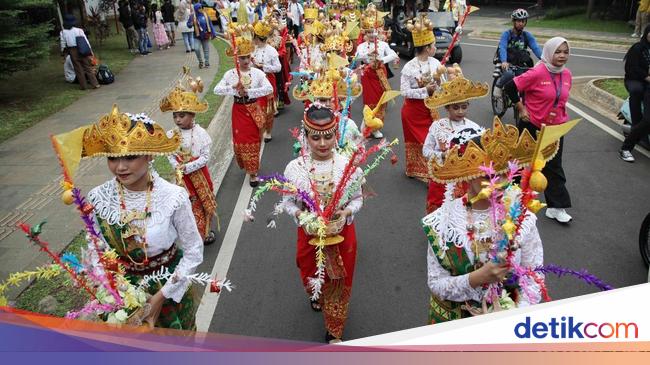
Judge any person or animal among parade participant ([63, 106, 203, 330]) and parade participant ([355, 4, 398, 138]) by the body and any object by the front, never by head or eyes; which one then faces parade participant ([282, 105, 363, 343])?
parade participant ([355, 4, 398, 138])

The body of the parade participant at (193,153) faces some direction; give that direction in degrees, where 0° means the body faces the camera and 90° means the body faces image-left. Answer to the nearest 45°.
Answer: approximately 45°

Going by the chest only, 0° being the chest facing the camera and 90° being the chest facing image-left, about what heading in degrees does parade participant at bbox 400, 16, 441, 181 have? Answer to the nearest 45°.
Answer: approximately 315°

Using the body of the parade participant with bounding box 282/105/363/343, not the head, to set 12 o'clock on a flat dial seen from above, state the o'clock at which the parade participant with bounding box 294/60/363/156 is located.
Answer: the parade participant with bounding box 294/60/363/156 is roughly at 6 o'clock from the parade participant with bounding box 282/105/363/343.

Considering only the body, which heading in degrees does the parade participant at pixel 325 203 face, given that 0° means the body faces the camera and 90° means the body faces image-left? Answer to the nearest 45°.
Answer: approximately 0°
